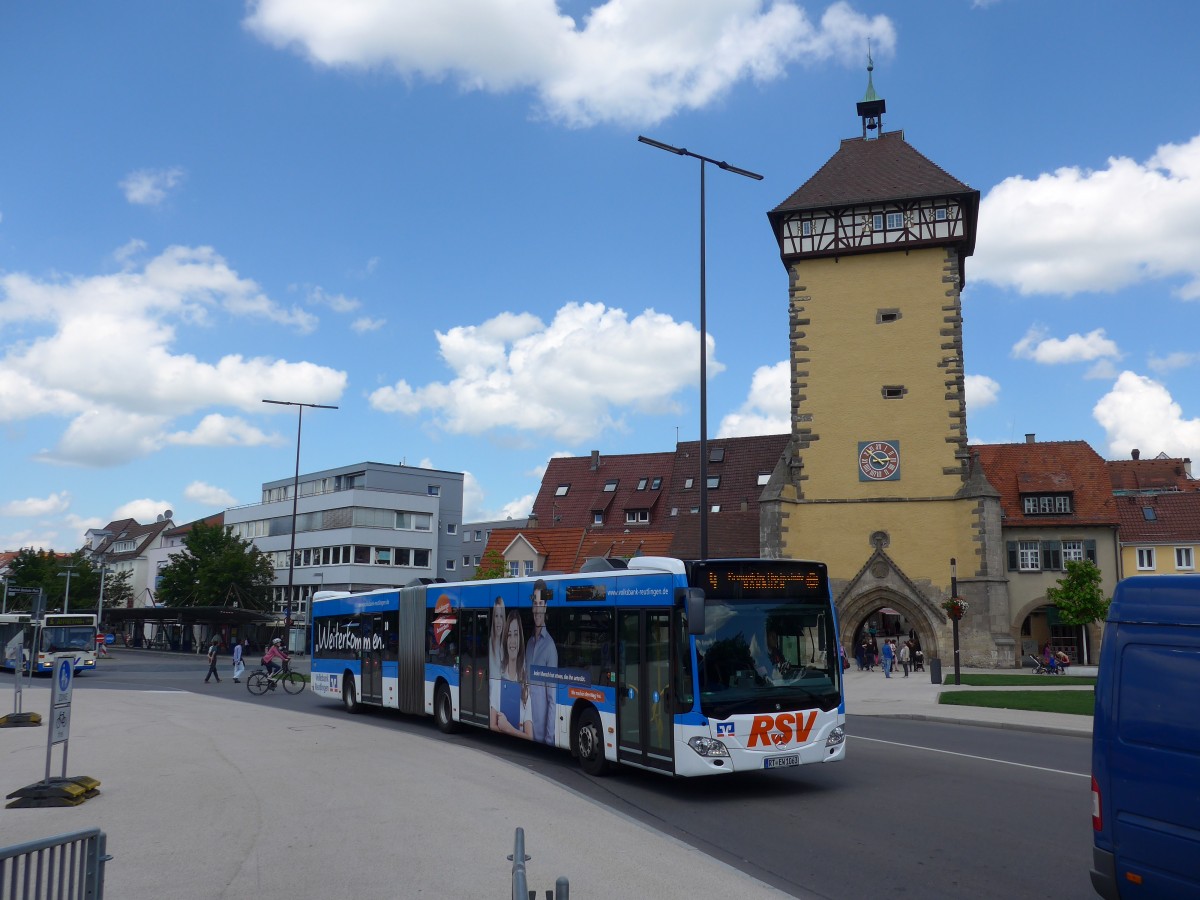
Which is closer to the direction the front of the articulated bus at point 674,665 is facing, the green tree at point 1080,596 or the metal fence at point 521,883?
the metal fence

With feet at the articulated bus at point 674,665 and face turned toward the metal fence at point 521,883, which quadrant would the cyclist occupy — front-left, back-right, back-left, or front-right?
back-right

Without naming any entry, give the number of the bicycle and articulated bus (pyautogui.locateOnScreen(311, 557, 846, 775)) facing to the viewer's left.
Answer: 0

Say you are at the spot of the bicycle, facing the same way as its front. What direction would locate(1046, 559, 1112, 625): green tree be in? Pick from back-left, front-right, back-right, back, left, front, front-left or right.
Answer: front

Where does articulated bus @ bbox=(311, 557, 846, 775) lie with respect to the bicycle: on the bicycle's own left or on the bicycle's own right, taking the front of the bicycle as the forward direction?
on the bicycle's own right

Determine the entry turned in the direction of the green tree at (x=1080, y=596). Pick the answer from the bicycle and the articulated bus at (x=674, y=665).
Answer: the bicycle

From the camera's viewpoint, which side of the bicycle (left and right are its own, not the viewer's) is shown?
right

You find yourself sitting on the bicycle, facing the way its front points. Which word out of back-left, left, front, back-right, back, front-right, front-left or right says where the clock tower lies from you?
front

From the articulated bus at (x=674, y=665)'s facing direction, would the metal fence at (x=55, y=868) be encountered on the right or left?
on its right

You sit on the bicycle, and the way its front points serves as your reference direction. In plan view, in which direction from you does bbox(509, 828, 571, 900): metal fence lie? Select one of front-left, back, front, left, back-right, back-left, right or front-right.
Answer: right

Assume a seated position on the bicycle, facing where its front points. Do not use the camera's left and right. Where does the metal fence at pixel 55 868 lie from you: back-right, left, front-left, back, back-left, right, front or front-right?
right

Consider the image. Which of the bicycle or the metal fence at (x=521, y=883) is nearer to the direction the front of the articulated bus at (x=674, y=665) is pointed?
the metal fence

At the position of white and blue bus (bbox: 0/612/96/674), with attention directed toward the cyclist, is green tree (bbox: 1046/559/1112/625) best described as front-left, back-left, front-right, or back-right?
front-left

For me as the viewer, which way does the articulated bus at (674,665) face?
facing the viewer and to the right of the viewer

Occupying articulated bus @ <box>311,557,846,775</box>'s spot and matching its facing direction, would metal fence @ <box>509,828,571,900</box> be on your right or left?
on your right
